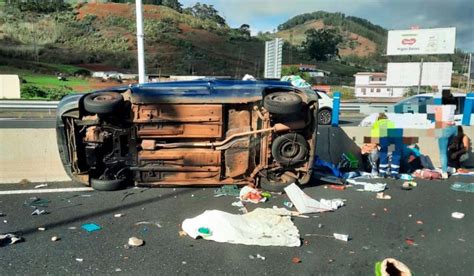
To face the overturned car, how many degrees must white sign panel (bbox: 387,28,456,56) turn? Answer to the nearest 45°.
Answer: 0° — it already faces it

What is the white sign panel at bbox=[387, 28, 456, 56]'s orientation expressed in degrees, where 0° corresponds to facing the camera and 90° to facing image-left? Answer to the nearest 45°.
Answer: approximately 0°

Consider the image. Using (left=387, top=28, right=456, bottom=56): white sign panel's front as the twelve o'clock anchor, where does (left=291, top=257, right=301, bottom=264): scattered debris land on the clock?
The scattered debris is roughly at 12 o'clock from the white sign panel.

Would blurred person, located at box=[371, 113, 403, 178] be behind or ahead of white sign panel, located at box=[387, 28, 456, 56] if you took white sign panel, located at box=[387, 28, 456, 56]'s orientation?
ahead

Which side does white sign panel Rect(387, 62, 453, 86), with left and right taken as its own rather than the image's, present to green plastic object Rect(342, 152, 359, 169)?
front

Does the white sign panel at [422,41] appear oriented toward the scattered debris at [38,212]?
yes

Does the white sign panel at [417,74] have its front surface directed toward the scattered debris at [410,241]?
yes

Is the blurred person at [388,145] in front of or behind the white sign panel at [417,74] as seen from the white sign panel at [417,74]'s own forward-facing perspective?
in front
